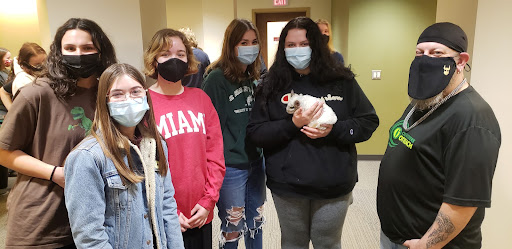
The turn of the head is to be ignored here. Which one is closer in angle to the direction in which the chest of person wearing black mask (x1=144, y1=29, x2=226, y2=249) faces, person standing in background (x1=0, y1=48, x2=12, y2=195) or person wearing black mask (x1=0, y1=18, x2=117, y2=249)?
the person wearing black mask

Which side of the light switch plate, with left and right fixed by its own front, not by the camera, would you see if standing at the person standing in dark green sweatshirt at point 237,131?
front

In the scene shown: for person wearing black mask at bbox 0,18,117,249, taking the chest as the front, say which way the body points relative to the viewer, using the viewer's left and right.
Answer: facing the viewer and to the right of the viewer

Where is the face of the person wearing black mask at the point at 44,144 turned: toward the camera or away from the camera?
toward the camera

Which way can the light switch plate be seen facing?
toward the camera

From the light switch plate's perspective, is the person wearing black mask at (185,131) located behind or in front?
in front

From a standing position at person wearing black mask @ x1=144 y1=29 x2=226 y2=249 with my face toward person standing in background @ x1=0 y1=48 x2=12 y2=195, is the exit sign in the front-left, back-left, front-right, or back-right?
front-right

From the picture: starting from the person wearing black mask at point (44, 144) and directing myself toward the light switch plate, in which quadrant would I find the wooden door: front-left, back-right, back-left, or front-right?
front-left

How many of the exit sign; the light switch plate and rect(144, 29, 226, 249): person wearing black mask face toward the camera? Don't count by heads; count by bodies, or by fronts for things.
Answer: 3

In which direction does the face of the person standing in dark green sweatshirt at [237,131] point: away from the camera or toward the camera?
toward the camera

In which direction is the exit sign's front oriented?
toward the camera

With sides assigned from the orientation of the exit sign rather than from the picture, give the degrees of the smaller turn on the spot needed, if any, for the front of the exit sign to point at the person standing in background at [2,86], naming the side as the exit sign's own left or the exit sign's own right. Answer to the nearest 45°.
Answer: approximately 45° to the exit sign's own right
